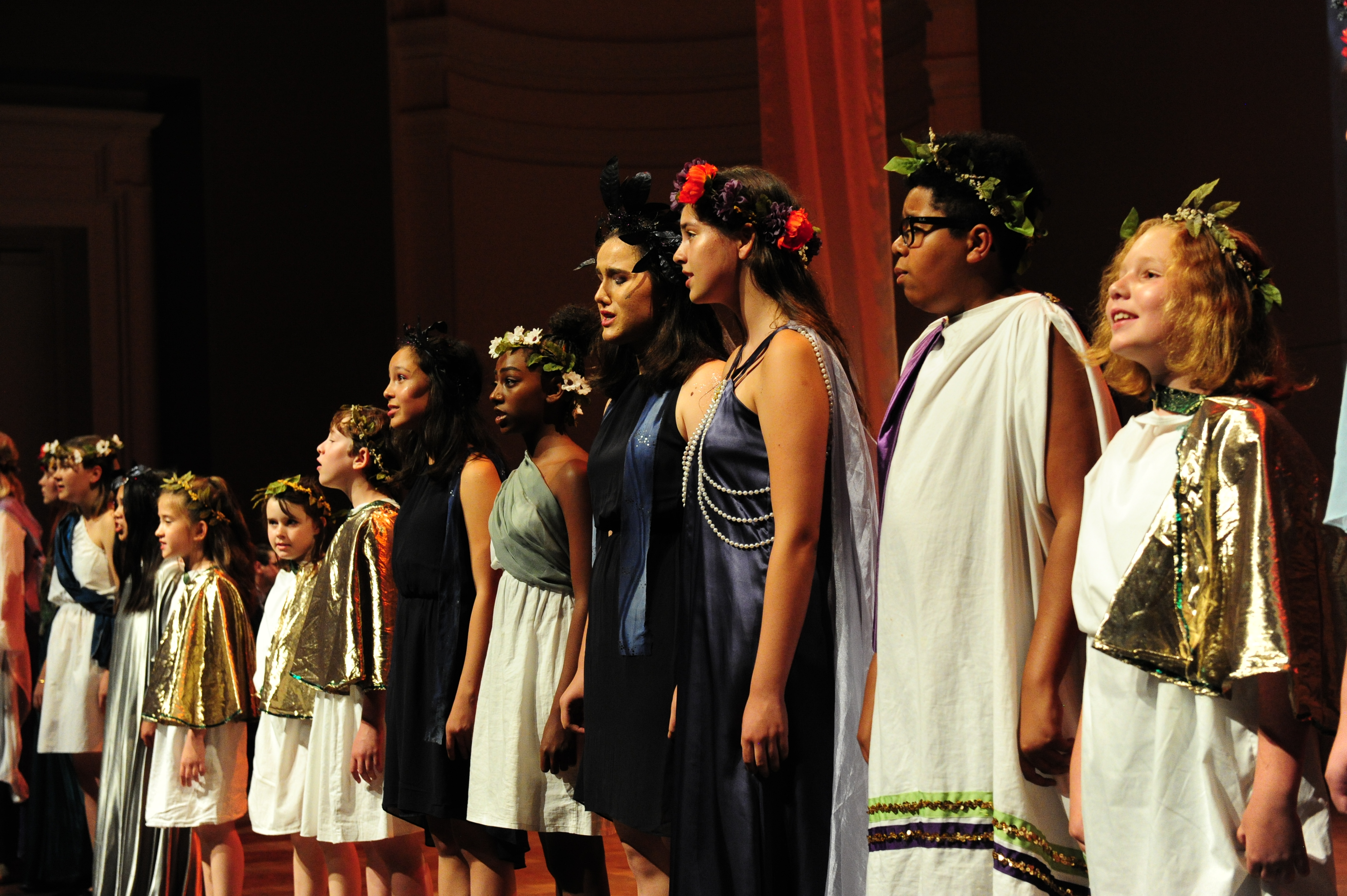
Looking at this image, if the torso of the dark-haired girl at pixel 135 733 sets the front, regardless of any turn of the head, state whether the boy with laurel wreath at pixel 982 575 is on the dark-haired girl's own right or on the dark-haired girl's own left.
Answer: on the dark-haired girl's own left

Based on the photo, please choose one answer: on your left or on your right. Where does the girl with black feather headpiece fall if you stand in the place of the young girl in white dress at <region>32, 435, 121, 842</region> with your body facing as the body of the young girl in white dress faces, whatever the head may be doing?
on your left

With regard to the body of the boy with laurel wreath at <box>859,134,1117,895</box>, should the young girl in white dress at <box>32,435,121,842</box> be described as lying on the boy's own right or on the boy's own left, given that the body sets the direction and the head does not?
on the boy's own right

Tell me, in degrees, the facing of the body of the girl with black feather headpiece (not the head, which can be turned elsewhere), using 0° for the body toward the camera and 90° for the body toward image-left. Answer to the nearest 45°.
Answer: approximately 45°

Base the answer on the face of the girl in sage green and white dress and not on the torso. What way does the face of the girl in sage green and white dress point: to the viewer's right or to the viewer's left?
to the viewer's left

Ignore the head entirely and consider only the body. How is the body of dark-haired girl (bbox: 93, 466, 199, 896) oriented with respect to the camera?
to the viewer's left

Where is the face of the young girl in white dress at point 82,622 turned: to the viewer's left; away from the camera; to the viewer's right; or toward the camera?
to the viewer's left

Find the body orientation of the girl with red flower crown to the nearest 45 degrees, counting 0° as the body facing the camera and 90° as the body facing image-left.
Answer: approximately 90°

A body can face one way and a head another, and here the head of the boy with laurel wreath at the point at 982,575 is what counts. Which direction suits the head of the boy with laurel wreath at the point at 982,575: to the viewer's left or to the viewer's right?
to the viewer's left

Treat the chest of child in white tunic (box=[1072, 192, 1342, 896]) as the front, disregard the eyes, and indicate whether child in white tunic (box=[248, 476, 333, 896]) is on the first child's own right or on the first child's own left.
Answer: on the first child's own right

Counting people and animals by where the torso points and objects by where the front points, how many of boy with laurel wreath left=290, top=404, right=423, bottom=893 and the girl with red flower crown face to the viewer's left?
2
